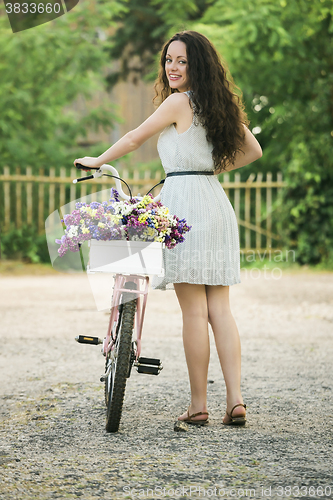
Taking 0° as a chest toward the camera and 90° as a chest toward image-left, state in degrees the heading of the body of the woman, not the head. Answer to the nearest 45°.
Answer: approximately 135°

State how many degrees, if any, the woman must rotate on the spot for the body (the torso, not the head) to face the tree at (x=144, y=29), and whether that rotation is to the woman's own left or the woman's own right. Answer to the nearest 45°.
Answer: approximately 45° to the woman's own right
